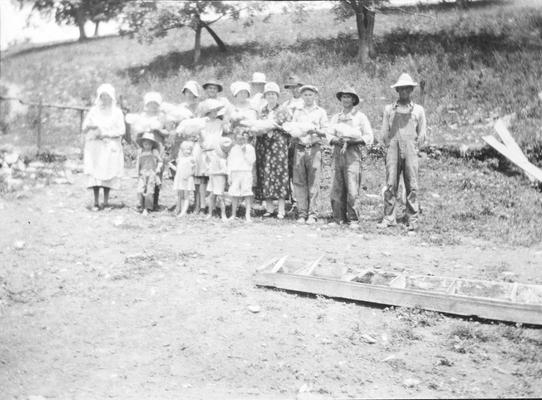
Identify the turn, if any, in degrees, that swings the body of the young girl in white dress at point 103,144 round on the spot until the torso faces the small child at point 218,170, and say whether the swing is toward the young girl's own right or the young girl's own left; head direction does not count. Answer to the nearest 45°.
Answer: approximately 45° to the young girl's own left

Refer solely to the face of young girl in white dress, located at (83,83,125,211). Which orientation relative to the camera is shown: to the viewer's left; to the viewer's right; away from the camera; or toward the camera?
toward the camera

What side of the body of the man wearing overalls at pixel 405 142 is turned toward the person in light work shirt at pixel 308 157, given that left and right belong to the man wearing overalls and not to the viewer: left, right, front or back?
right

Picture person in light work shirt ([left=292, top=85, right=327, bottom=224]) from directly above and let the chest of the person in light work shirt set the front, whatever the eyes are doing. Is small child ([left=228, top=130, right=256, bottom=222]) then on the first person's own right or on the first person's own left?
on the first person's own right

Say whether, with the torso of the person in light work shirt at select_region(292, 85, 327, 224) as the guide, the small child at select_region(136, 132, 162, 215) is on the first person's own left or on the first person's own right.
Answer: on the first person's own right

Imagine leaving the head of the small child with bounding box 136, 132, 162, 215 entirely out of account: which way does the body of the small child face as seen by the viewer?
toward the camera

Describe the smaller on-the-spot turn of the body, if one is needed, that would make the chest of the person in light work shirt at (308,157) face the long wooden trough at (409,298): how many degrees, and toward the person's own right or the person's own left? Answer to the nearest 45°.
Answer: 0° — they already face it

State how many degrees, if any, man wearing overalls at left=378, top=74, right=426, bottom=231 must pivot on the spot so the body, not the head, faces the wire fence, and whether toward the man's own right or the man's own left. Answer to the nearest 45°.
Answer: approximately 135° to the man's own right

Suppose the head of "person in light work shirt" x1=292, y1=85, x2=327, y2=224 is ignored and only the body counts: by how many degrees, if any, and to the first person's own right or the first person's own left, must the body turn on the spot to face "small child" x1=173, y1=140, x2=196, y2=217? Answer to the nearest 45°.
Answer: approximately 90° to the first person's own right

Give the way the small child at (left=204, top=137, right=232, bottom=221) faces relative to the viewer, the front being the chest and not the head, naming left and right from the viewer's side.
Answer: facing the viewer

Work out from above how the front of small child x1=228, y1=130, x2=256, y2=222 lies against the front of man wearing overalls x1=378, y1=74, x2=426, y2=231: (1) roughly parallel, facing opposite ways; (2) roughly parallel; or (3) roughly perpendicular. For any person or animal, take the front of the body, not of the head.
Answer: roughly parallel

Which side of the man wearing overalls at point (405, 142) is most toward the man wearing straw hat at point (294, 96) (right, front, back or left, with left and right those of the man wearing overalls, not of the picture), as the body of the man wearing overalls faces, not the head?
right

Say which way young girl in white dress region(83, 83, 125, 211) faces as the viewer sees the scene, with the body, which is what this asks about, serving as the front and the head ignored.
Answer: toward the camera

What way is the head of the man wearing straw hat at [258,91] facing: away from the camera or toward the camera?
toward the camera

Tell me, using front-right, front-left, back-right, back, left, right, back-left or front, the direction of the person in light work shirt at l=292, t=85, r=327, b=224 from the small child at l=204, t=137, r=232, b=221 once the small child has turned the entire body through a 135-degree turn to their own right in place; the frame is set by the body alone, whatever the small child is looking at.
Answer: back-right

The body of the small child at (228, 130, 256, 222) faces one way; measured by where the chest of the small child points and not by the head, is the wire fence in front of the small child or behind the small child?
behind
